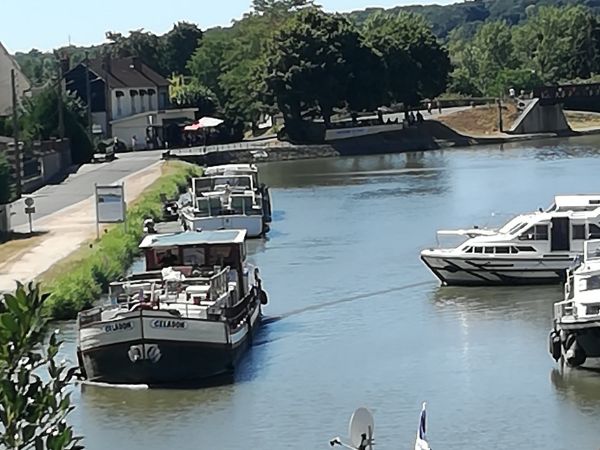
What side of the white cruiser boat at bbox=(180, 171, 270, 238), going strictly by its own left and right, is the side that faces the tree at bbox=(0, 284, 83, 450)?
back

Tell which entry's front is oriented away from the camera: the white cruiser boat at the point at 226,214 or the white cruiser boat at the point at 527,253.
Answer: the white cruiser boat at the point at 226,214

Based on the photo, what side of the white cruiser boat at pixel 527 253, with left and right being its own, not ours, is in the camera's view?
left

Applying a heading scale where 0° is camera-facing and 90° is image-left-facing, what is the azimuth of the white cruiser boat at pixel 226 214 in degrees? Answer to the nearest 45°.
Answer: approximately 180°

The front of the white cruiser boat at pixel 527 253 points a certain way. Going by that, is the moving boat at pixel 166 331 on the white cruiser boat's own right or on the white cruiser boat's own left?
on the white cruiser boat's own left
